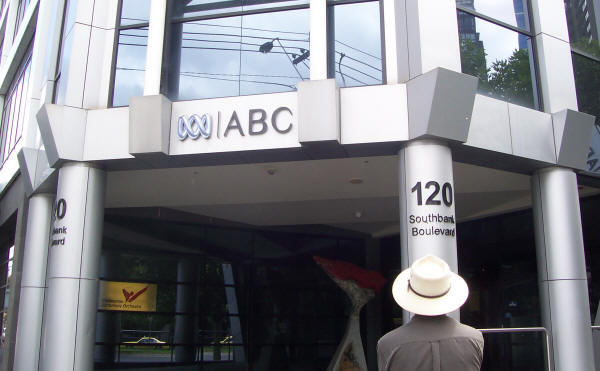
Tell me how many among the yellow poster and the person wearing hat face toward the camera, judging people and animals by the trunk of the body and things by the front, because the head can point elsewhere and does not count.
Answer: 1

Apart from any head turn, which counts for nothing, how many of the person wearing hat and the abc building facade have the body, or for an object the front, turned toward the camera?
1

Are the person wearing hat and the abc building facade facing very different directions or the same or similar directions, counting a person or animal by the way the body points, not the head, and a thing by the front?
very different directions

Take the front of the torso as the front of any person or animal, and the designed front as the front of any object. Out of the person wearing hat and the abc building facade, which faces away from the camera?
the person wearing hat

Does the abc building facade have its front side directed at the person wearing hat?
yes

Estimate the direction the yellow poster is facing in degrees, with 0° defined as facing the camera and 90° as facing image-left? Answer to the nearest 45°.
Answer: approximately 0°

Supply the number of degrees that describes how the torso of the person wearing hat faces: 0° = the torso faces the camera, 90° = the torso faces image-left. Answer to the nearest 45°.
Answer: approximately 180°

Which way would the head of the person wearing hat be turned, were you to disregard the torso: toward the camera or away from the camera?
away from the camera
